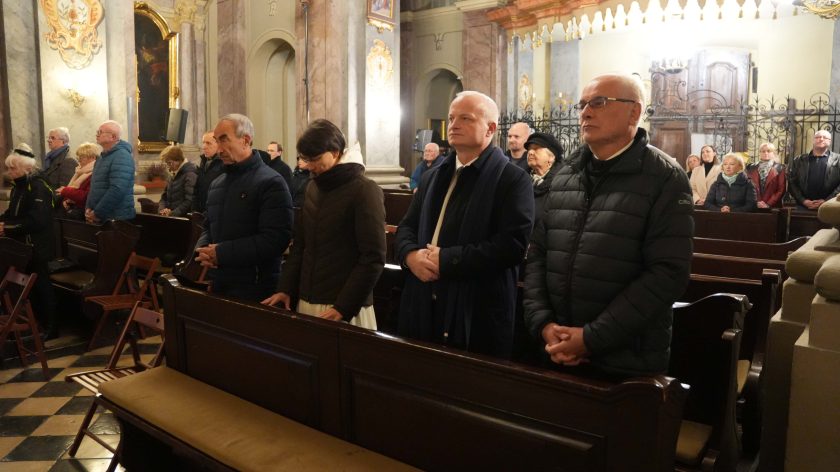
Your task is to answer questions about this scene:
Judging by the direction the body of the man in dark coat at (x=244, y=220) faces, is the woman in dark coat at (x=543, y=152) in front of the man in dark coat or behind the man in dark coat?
behind

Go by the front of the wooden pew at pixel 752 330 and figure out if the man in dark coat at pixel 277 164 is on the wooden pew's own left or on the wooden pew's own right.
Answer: on the wooden pew's own right

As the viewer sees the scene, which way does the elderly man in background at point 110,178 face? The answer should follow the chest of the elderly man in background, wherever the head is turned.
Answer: to the viewer's left

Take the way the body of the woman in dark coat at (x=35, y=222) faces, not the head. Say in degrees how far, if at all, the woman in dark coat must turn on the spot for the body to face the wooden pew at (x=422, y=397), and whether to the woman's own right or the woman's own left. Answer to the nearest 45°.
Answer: approximately 90° to the woman's own left

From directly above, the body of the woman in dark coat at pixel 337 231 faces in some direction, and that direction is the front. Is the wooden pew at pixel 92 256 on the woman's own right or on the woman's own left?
on the woman's own right

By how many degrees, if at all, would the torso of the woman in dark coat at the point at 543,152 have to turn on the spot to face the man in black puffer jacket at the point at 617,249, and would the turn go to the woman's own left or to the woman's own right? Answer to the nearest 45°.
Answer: approximately 45° to the woman's own left

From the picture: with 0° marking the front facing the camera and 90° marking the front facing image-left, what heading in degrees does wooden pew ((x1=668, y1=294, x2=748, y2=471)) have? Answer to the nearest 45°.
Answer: approximately 45°

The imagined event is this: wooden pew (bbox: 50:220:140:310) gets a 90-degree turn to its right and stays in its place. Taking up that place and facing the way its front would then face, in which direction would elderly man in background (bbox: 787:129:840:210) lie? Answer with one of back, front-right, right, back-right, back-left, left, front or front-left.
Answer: back-right
